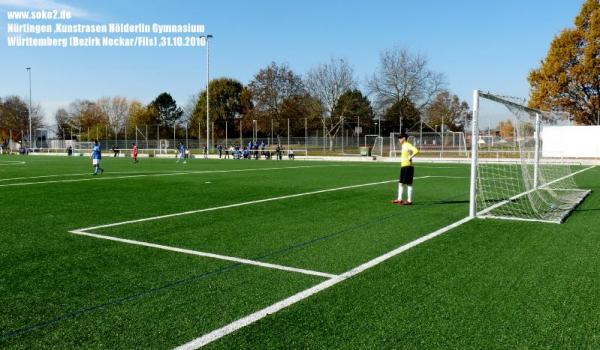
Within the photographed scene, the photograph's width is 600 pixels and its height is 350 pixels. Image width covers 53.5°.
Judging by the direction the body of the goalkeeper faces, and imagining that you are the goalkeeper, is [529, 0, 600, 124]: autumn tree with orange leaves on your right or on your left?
on your right

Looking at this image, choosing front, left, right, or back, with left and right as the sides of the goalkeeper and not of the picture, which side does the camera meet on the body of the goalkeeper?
left
